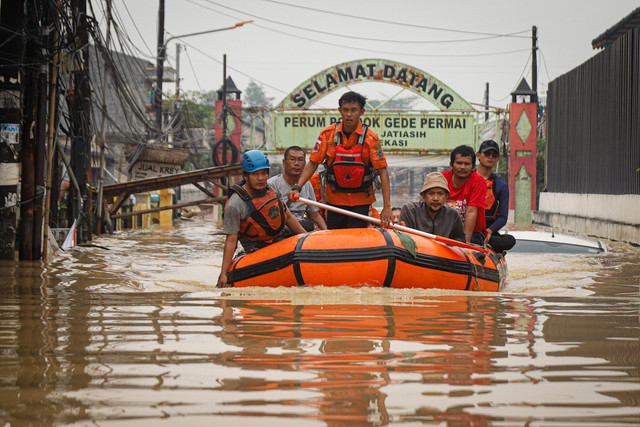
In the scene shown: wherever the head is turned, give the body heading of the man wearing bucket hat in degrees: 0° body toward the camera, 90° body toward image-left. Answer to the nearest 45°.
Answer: approximately 0°

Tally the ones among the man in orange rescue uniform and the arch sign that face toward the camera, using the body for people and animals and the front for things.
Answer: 2

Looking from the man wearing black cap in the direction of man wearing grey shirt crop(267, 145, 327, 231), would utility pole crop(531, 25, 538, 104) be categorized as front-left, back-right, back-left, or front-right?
back-right

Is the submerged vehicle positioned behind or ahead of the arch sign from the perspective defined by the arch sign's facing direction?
ahead

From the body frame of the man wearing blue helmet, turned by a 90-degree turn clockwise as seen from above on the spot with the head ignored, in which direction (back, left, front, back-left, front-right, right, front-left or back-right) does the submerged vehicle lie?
back

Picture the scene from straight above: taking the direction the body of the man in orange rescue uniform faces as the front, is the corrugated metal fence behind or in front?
behind

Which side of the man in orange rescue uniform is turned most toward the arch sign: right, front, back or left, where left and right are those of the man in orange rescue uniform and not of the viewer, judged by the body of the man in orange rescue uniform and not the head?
back

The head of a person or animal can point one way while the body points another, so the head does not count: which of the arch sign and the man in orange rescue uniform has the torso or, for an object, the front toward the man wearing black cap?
the arch sign

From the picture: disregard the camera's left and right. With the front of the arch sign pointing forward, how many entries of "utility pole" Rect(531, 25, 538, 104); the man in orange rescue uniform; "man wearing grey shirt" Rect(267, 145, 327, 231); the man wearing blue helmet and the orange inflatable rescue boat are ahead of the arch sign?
4

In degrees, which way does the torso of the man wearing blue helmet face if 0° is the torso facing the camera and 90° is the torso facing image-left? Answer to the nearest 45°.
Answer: approximately 315°

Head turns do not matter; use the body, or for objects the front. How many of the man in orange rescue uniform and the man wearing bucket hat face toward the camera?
2

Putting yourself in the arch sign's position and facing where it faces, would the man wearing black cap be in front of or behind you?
in front
